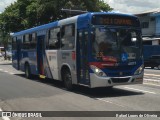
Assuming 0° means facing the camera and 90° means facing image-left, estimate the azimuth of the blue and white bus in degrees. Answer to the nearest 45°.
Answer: approximately 315°
